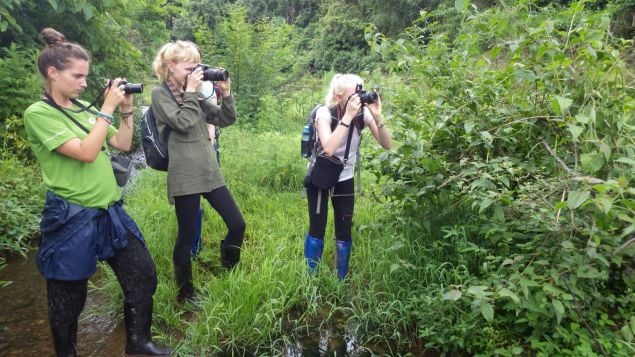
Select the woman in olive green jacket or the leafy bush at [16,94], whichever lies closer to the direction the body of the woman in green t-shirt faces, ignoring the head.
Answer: the woman in olive green jacket

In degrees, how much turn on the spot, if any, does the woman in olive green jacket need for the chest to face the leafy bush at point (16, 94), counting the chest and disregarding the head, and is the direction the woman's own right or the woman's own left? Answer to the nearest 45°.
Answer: approximately 180°

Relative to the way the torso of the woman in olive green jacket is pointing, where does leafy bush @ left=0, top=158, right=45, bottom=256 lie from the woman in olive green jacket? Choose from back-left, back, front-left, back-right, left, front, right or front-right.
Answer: back

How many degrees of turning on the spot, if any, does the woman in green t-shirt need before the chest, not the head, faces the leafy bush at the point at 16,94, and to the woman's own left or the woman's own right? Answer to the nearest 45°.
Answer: approximately 135° to the woman's own left

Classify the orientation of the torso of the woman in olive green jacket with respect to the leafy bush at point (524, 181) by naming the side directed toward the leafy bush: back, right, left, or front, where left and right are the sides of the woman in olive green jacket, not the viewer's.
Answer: front

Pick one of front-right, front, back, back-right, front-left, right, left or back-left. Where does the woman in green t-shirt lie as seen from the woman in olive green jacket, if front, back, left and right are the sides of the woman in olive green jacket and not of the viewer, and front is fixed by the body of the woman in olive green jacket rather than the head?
right

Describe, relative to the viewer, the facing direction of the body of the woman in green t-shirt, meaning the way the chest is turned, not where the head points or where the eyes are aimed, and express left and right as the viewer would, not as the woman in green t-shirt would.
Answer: facing the viewer and to the right of the viewer

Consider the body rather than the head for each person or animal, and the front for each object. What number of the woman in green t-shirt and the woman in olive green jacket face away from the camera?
0
